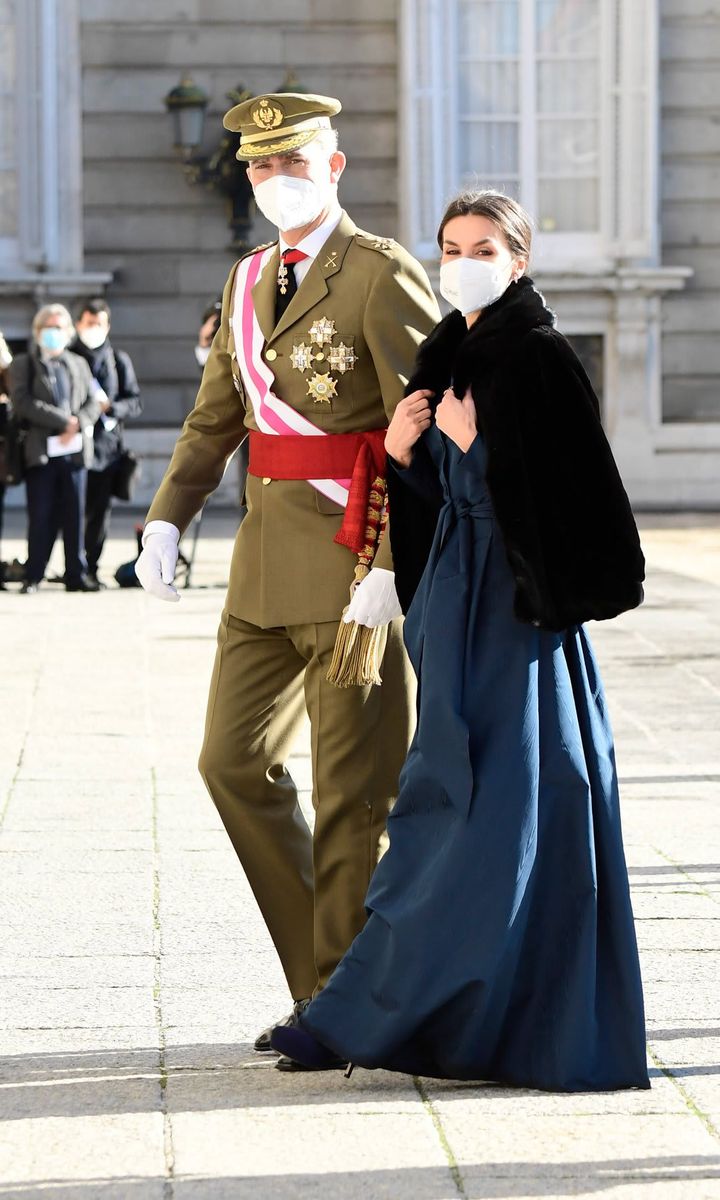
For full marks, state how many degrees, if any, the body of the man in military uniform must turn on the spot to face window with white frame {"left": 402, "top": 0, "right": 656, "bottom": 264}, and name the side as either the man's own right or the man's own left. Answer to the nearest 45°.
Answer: approximately 135° to the man's own right

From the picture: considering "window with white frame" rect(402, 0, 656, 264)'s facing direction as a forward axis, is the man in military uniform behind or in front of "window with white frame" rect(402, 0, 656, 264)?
in front

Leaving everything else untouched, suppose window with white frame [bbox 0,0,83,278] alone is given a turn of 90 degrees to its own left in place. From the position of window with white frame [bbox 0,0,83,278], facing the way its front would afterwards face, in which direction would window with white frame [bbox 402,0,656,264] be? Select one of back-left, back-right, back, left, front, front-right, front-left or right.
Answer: front

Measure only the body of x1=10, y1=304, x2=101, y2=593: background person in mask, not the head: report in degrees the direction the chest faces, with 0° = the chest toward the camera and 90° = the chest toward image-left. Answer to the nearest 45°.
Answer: approximately 0°

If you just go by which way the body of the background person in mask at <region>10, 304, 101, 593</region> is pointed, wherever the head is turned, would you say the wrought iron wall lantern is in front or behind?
behind
